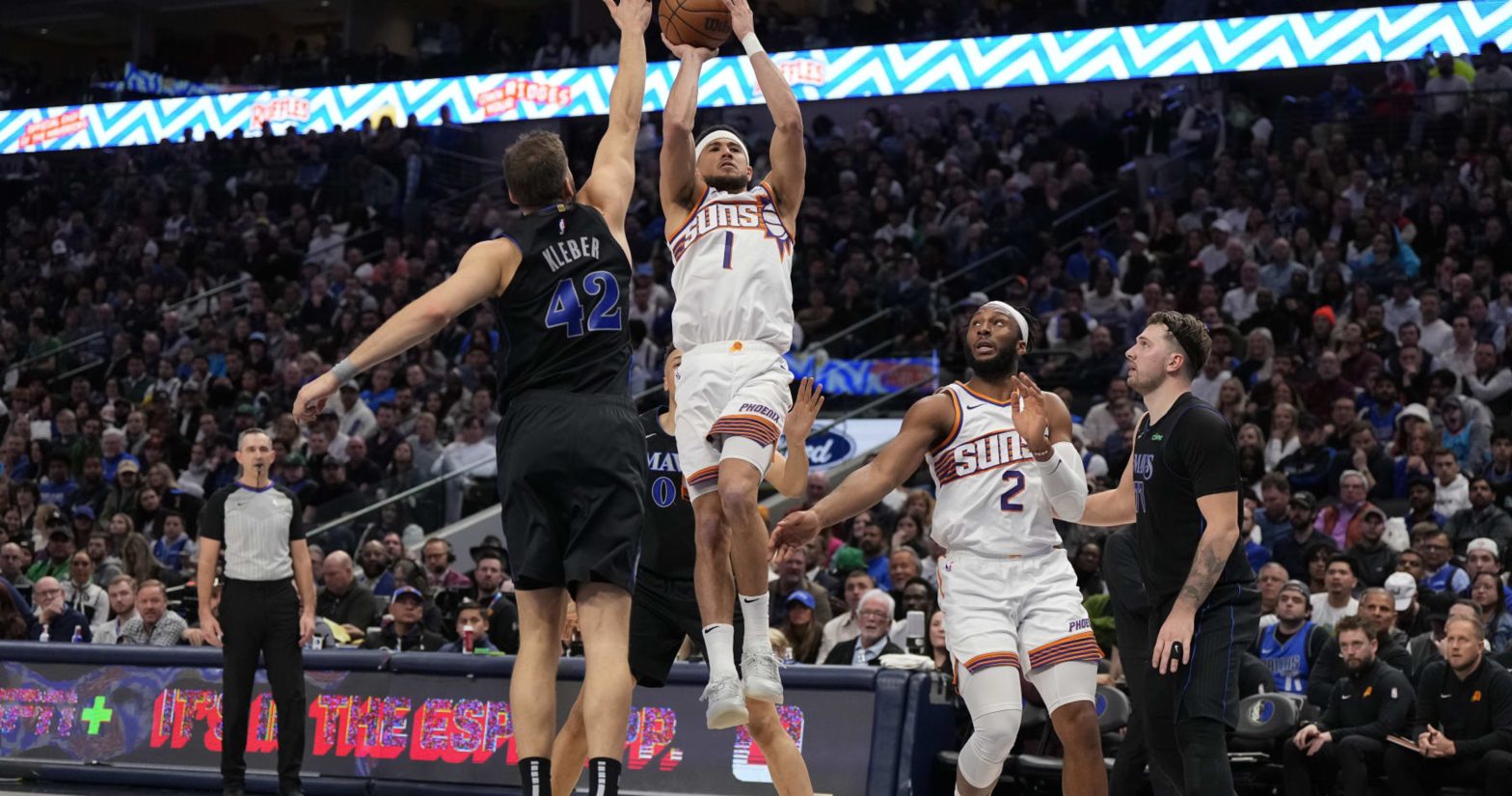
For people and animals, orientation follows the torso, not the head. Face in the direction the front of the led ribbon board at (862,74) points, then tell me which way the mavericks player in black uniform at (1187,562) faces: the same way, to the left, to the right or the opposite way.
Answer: to the right

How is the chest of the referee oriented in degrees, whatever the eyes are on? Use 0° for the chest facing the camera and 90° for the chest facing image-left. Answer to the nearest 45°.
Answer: approximately 0°

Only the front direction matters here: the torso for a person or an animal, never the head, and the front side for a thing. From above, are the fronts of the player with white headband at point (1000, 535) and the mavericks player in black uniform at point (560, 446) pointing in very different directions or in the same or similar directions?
very different directions

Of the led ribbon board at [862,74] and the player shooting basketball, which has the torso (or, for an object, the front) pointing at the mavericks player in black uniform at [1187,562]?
the led ribbon board

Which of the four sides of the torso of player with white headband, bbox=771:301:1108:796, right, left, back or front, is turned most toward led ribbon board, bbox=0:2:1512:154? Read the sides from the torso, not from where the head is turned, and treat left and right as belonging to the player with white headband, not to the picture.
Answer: back

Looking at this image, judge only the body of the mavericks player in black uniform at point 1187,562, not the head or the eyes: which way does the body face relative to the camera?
to the viewer's left

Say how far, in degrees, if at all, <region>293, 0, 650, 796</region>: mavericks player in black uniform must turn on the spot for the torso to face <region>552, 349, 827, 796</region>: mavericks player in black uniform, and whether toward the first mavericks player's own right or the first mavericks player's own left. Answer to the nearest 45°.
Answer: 0° — they already face them

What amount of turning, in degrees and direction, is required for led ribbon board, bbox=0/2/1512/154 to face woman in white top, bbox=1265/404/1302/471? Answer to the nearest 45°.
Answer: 0° — it already faces them

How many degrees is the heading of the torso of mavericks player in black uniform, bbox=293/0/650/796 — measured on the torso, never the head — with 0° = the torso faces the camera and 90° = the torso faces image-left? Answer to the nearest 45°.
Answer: approximately 180°

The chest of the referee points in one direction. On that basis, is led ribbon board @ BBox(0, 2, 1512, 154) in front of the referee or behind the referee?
behind
